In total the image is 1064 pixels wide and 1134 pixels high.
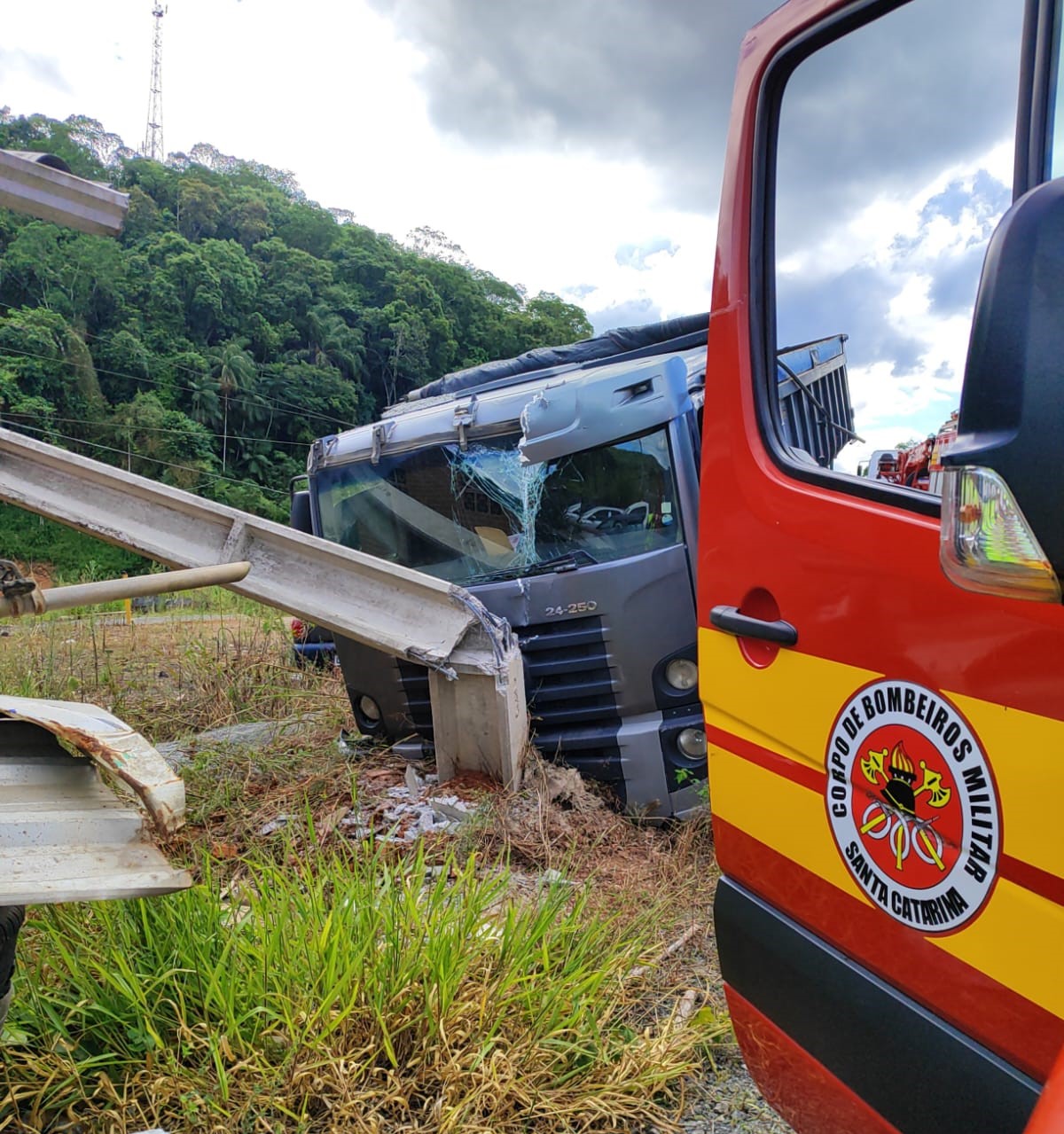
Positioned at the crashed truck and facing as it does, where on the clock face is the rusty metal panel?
The rusty metal panel is roughly at 11 o'clock from the crashed truck.

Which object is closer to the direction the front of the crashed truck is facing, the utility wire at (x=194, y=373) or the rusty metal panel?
the rusty metal panel

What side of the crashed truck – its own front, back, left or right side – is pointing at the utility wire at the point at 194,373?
right

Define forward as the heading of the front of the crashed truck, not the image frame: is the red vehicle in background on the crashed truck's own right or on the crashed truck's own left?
on the crashed truck's own left

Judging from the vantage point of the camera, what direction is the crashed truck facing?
facing the viewer and to the left of the viewer

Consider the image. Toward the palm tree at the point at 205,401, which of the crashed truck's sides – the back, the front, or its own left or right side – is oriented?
right

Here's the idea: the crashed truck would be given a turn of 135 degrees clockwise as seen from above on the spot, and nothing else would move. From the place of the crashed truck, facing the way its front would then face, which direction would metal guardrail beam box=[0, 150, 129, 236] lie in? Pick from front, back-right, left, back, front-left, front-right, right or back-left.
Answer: back-left
